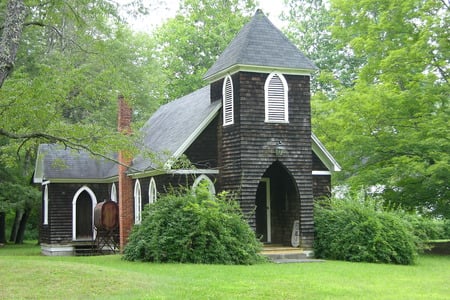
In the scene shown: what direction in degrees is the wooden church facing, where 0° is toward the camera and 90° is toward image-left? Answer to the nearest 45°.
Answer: approximately 315°

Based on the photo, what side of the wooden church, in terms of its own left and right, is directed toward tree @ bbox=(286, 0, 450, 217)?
left

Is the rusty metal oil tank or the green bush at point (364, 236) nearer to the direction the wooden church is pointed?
the green bush

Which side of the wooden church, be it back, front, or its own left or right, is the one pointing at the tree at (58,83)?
right

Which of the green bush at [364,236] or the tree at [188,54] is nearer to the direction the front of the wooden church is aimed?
the green bush

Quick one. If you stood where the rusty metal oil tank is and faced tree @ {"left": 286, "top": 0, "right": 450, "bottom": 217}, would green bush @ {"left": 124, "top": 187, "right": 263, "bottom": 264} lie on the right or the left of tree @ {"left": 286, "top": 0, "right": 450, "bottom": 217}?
right

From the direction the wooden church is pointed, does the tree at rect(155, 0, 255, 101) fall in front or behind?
behind
